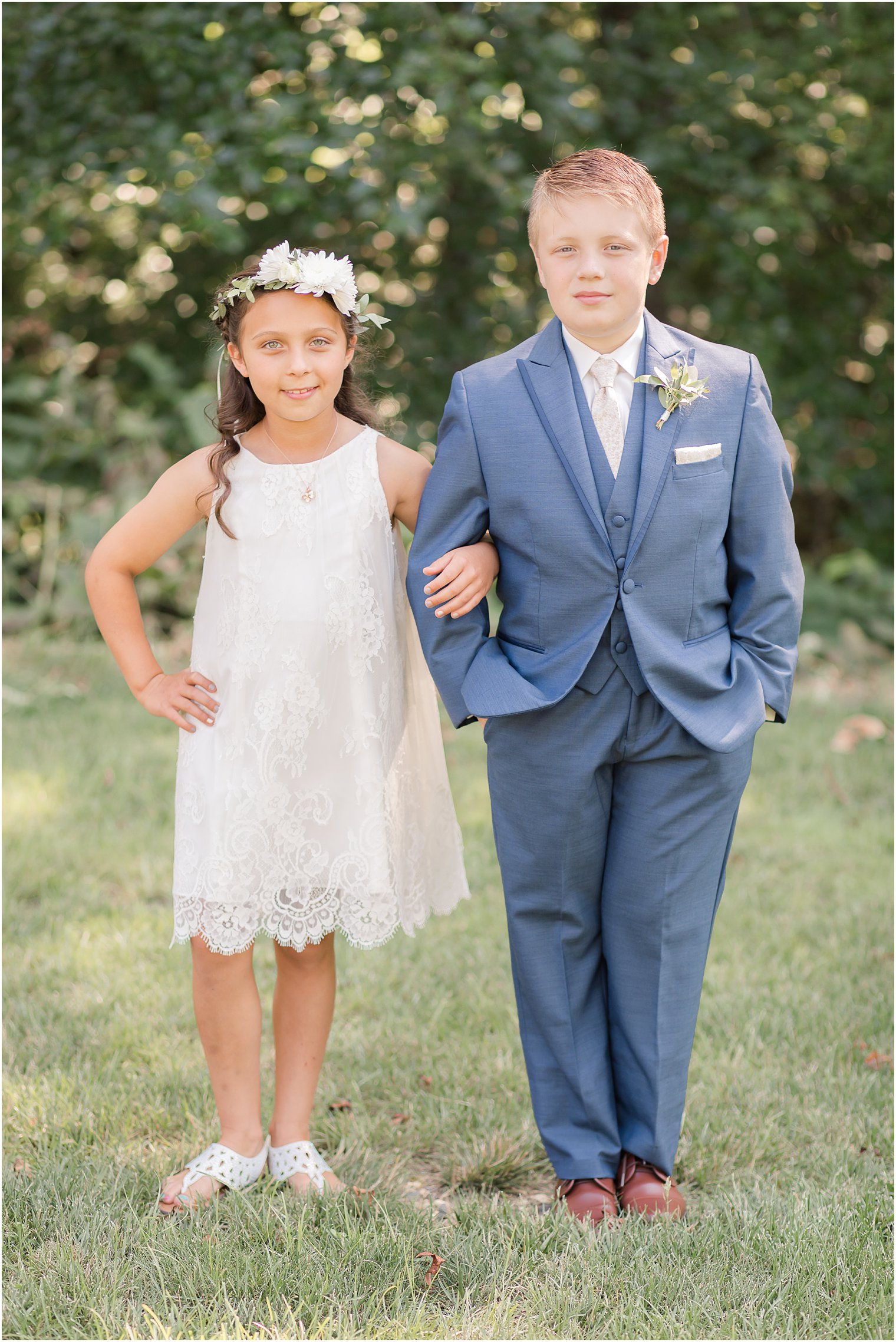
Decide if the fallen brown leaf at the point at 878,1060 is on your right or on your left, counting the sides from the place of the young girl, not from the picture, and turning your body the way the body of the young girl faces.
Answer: on your left

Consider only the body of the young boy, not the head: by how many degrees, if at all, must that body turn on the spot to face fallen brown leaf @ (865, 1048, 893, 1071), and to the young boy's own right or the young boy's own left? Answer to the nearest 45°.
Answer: approximately 135° to the young boy's own left

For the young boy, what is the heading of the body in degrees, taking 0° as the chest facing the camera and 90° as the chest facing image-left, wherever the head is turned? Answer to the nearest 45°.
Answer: approximately 0°

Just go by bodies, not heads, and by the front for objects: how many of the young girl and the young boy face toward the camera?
2

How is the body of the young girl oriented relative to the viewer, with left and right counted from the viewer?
facing the viewer
